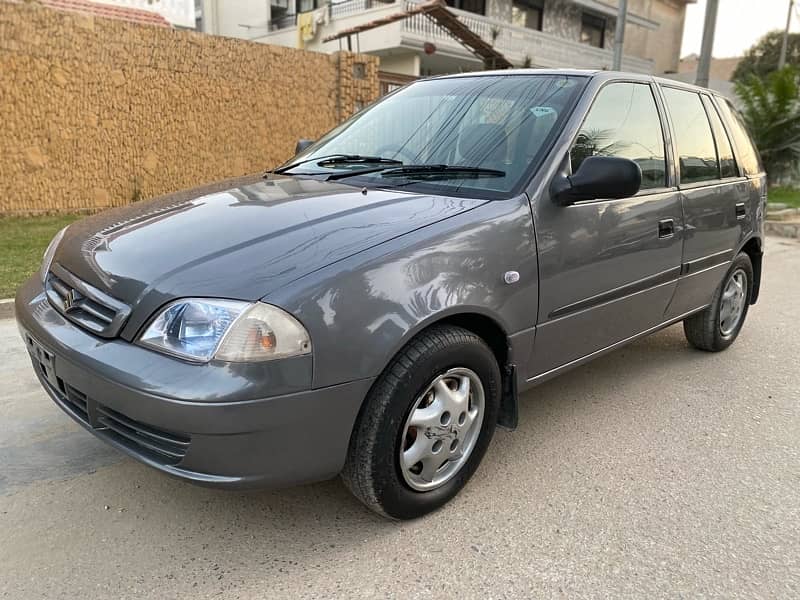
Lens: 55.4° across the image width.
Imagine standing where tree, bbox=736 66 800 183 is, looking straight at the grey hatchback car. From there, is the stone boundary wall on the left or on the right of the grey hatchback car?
right

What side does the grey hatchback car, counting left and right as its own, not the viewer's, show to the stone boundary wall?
right

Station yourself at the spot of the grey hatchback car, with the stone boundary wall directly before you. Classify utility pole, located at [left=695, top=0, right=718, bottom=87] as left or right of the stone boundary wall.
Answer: right

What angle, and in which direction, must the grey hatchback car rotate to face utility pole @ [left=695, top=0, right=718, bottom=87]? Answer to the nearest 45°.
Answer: approximately 180°

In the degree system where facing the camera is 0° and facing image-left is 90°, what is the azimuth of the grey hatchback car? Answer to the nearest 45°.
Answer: approximately 45°

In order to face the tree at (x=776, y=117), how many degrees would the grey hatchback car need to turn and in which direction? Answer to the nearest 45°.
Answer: approximately 180°
